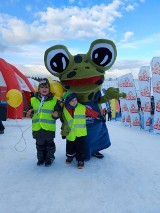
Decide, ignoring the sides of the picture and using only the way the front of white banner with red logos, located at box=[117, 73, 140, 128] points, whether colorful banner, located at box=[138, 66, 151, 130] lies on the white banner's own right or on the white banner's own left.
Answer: on the white banner's own left

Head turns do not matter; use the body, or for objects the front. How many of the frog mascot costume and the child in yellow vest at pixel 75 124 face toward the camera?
2

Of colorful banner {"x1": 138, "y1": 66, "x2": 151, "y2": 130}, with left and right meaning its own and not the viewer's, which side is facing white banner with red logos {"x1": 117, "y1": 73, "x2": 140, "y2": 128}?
right

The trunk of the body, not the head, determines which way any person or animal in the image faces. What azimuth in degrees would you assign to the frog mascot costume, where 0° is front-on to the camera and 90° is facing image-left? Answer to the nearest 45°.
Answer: approximately 0°

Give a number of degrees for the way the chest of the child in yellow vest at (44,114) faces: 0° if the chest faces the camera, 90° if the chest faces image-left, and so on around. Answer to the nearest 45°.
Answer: approximately 0°

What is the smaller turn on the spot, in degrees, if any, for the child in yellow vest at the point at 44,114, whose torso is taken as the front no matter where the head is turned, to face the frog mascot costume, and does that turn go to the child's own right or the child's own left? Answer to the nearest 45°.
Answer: approximately 90° to the child's own left

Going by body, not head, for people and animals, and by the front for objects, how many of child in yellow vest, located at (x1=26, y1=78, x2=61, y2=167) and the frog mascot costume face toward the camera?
2

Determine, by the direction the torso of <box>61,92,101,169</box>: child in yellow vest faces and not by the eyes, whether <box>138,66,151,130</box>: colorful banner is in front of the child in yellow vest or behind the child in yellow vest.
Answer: behind

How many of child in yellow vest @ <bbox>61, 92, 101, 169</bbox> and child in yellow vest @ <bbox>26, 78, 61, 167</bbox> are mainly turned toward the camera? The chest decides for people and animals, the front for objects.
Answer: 2
